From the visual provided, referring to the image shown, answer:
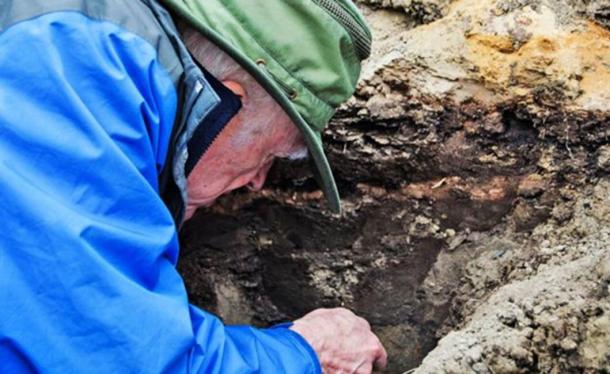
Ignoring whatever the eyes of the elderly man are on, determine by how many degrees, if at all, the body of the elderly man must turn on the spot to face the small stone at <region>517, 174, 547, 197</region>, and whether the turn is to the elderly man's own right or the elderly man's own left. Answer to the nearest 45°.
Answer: approximately 45° to the elderly man's own left

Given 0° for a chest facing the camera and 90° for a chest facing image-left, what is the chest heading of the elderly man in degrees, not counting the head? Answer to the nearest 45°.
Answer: approximately 270°

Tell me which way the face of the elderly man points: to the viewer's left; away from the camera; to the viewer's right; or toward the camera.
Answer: to the viewer's right

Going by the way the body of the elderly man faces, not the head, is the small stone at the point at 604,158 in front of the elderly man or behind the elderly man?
in front

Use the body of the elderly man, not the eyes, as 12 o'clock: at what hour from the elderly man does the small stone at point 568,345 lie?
The small stone is roughly at 12 o'clock from the elderly man.
